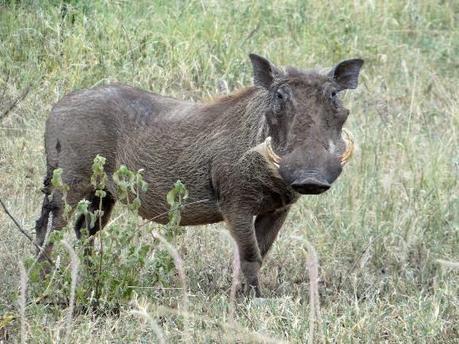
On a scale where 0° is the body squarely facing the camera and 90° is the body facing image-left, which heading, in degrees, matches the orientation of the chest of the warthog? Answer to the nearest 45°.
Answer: approximately 315°

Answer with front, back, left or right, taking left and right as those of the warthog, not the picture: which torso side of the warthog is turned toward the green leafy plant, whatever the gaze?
right
